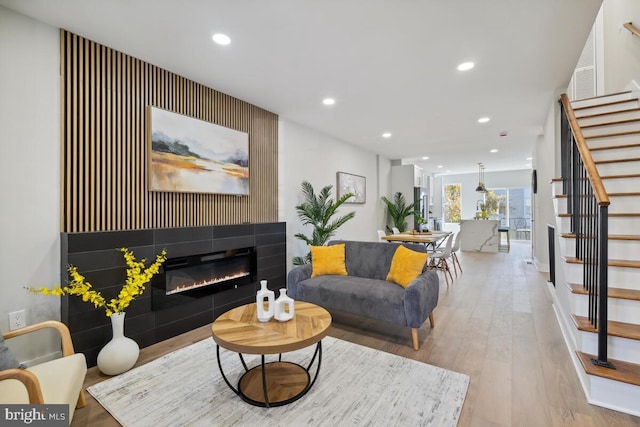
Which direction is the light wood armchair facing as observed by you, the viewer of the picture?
facing to the right of the viewer

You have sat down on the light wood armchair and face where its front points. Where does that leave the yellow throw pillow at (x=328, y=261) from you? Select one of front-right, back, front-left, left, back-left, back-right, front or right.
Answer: front

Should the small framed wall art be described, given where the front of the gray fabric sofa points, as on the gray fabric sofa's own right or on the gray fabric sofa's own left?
on the gray fabric sofa's own right

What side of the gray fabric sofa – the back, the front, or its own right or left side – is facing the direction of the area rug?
front

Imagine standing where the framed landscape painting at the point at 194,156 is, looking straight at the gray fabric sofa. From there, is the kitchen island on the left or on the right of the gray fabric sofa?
left

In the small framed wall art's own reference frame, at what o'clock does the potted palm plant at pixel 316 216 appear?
The potted palm plant is roughly at 2 o'clock from the small framed wall art.

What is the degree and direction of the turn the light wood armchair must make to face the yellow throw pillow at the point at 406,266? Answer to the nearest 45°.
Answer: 0° — it already faces it

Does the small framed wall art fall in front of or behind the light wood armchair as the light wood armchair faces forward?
in front

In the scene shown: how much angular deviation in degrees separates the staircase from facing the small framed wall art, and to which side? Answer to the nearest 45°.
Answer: approximately 90° to its right

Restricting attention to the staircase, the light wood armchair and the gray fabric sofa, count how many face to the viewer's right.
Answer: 1
